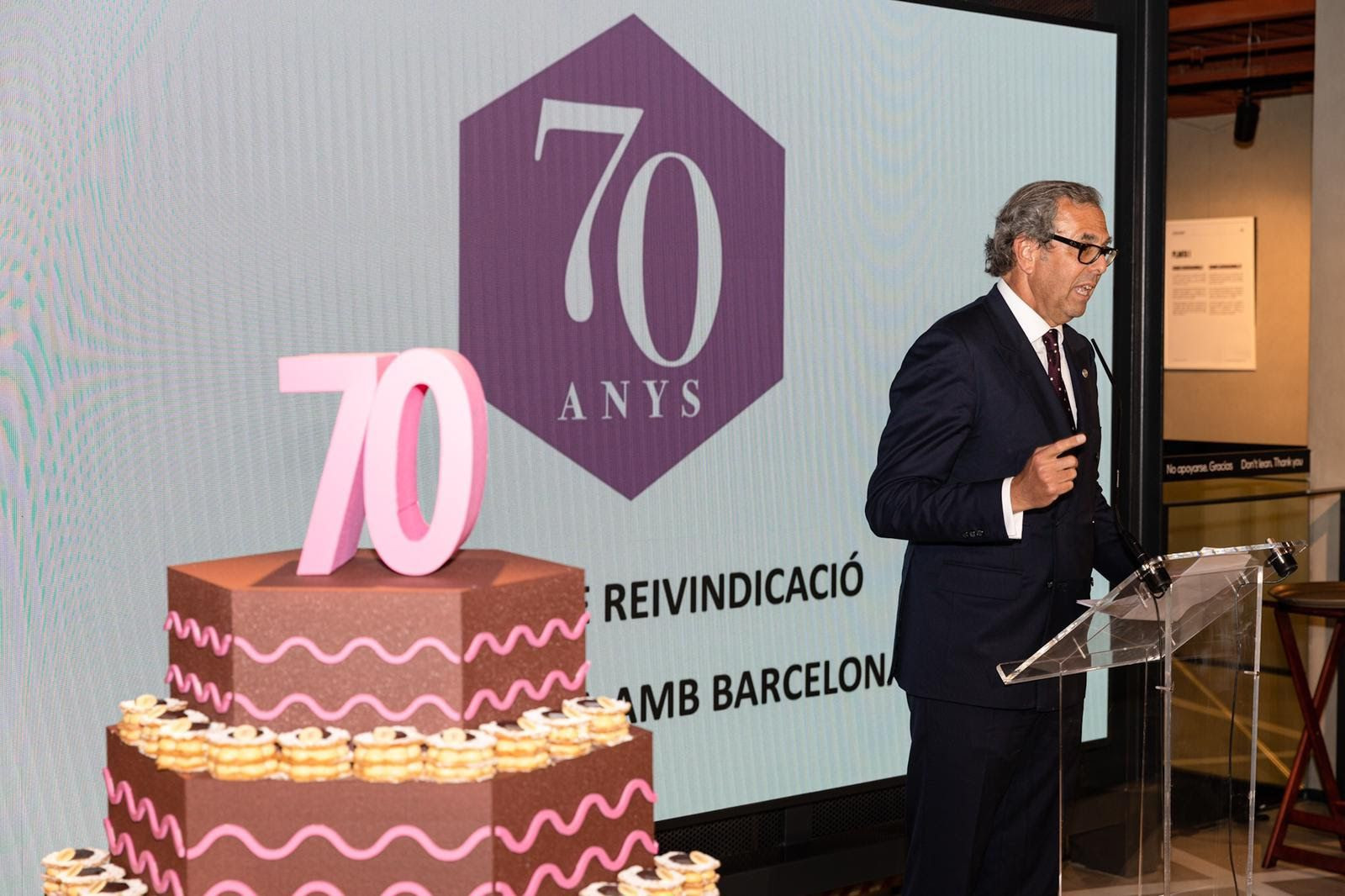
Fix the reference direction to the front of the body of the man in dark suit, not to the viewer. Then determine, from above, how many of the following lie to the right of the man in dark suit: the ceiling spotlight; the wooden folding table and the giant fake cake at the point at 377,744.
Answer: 1

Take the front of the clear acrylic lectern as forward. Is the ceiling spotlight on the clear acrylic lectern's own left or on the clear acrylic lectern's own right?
on the clear acrylic lectern's own left

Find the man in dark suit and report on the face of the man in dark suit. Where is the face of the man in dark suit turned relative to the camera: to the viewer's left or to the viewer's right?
to the viewer's right

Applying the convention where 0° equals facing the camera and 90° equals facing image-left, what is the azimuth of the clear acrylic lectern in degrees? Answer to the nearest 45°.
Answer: approximately 315°

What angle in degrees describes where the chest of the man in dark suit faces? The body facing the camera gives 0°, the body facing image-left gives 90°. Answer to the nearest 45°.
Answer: approximately 315°
